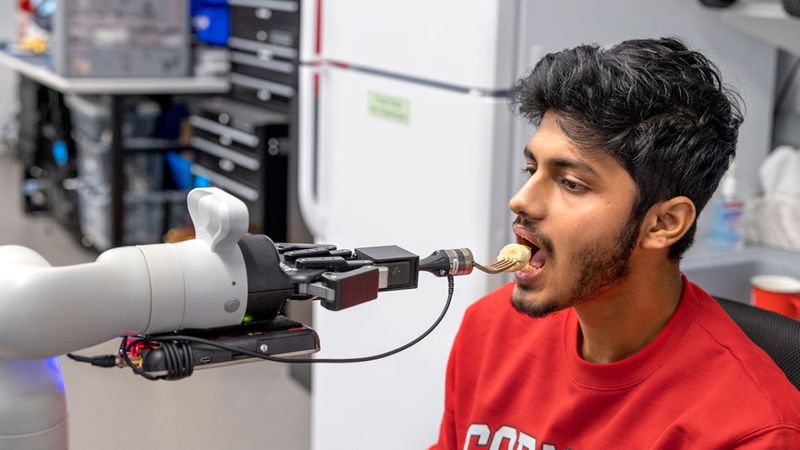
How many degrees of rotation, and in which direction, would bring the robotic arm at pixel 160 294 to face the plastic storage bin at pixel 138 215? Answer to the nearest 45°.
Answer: approximately 90° to its left

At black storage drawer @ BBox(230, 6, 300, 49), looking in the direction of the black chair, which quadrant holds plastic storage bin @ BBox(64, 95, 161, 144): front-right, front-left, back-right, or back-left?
back-right

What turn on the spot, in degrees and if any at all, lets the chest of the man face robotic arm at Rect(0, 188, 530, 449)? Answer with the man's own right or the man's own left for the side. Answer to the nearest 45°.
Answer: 0° — they already face it

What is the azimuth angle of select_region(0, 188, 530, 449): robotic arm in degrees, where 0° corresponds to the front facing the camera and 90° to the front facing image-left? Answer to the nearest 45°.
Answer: approximately 270°

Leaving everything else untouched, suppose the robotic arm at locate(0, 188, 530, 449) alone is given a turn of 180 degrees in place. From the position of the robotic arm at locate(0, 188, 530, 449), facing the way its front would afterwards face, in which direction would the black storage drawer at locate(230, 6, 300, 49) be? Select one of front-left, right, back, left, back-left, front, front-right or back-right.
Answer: right

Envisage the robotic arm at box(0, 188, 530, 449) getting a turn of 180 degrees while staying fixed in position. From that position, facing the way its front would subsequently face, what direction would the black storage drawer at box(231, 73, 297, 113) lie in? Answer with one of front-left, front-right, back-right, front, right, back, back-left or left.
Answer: right

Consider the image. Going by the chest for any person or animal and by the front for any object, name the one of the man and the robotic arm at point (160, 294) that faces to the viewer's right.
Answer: the robotic arm

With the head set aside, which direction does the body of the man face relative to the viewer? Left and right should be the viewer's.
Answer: facing the viewer and to the left of the viewer

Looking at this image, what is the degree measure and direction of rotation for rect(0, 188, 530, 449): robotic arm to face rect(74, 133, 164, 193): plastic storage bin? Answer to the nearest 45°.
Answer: approximately 90° to its left

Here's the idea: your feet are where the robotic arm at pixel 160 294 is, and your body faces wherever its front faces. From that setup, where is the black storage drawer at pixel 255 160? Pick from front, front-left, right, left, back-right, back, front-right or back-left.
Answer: left

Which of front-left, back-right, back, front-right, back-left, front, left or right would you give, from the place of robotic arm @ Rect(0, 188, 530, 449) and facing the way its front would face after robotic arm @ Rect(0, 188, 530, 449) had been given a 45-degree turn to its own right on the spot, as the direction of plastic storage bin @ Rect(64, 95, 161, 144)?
back-left

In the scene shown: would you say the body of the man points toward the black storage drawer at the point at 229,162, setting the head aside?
no

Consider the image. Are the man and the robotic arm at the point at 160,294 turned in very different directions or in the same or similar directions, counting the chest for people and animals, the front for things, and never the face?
very different directions

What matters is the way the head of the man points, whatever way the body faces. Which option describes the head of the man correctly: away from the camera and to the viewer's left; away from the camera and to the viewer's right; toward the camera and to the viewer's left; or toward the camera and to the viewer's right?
toward the camera and to the viewer's left

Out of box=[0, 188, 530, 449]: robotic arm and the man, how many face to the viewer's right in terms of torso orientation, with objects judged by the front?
1
